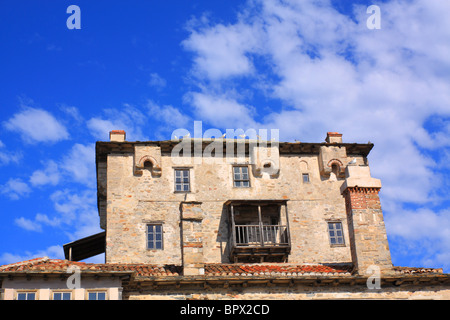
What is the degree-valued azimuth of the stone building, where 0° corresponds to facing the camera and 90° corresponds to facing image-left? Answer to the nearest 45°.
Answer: approximately 0°
